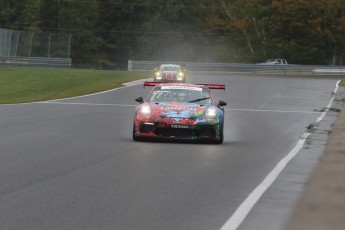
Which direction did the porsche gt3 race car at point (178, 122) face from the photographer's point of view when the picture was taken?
facing the viewer
